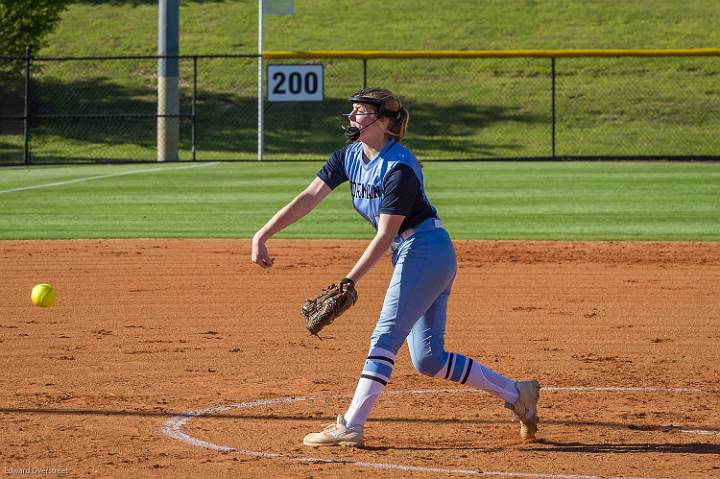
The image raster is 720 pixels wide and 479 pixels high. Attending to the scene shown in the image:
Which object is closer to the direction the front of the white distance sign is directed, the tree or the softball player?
the softball player

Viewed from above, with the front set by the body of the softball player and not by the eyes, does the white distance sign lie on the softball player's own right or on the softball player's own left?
on the softball player's own right

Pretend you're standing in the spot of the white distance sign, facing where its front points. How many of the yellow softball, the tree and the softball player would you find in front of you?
2

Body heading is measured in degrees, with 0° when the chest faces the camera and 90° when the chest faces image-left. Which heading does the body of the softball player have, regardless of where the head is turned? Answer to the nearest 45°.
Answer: approximately 45°

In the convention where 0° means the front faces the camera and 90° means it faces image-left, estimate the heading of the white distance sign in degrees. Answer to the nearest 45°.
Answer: approximately 0°

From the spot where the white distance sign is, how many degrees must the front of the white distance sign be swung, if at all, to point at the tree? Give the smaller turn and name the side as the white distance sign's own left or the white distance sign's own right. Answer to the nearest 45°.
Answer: approximately 135° to the white distance sign's own right
